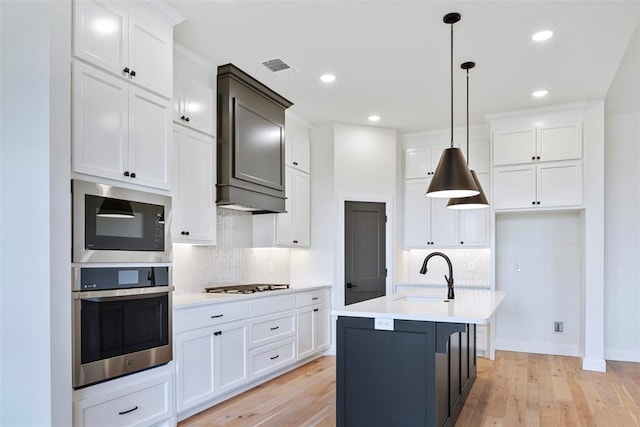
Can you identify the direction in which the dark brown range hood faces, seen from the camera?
facing the viewer and to the right of the viewer

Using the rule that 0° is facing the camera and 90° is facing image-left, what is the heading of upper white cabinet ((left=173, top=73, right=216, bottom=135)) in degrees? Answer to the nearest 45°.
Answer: approximately 315°

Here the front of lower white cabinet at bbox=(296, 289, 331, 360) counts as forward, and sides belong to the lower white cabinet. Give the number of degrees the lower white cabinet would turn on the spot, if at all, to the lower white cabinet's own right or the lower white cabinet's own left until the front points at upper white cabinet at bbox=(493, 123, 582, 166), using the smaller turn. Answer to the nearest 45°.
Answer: approximately 45° to the lower white cabinet's own left

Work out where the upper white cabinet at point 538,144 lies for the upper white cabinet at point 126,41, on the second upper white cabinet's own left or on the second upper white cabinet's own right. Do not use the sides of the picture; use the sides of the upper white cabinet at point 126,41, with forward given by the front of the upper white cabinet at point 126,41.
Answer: on the second upper white cabinet's own left

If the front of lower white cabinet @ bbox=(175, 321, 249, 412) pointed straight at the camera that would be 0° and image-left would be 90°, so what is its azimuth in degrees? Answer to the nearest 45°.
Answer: approximately 315°

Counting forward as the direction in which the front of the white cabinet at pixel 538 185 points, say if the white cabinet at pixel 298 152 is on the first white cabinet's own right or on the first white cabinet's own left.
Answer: on the first white cabinet's own right

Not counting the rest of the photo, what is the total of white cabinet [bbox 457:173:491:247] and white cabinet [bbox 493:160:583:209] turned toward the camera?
2

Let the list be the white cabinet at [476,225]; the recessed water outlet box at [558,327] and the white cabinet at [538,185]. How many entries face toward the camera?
3
